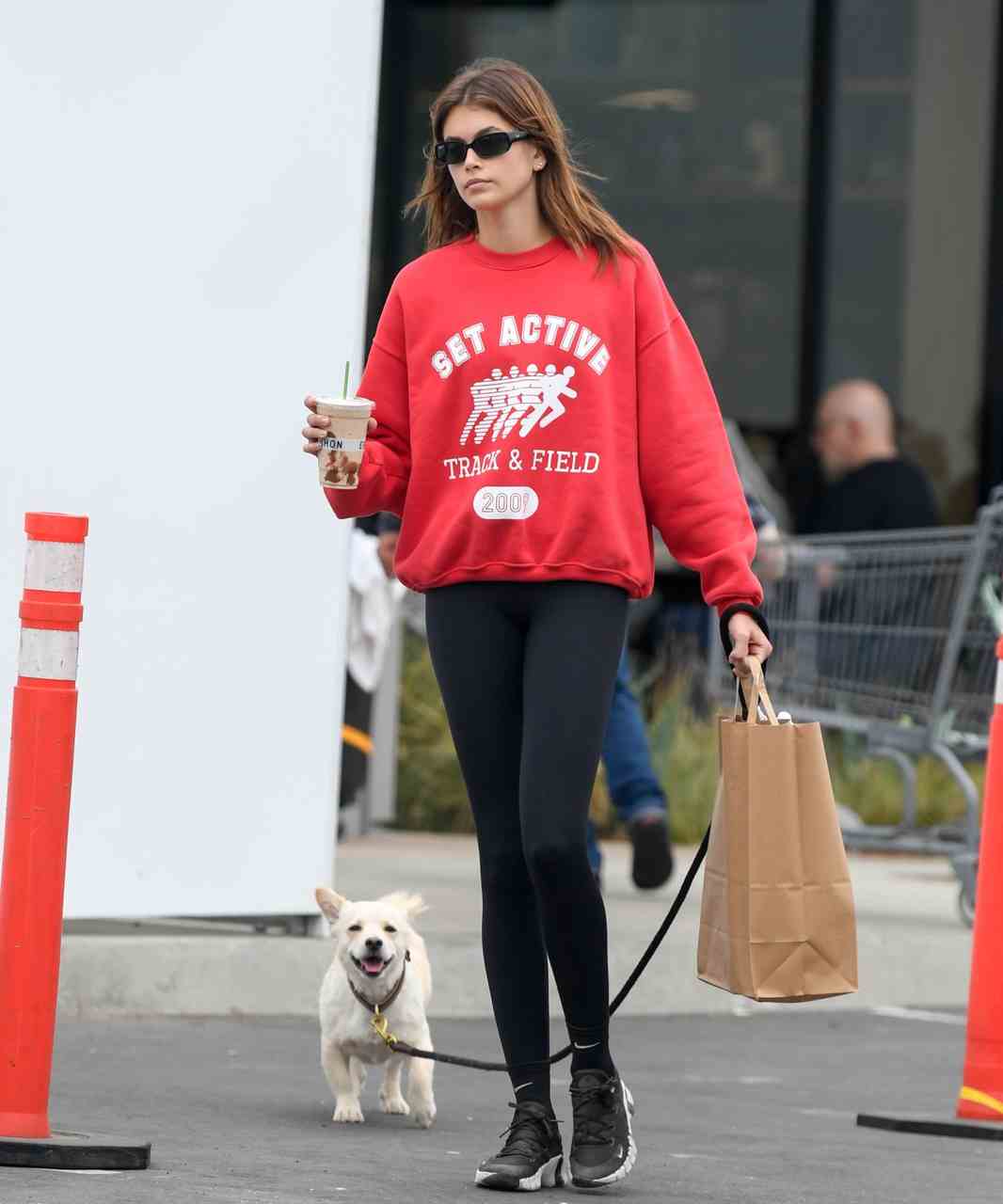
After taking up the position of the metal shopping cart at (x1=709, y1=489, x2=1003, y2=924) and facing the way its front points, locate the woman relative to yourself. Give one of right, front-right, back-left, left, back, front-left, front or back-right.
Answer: left

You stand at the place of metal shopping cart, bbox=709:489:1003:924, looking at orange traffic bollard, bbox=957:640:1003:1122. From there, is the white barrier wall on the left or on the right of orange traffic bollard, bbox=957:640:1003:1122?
right

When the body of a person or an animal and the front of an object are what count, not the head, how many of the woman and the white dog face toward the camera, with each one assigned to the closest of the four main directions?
2

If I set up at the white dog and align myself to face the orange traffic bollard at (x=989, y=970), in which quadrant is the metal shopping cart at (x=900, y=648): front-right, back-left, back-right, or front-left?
front-left

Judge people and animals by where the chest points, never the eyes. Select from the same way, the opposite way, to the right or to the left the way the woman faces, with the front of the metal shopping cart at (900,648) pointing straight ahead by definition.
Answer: to the left

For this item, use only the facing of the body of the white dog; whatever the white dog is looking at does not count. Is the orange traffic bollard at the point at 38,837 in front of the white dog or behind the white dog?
in front

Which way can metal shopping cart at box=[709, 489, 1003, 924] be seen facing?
to the viewer's left

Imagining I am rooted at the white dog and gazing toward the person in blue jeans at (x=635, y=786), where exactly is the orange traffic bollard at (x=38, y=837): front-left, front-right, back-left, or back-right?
back-left

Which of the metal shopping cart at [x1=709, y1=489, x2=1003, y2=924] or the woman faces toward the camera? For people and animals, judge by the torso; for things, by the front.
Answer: the woman

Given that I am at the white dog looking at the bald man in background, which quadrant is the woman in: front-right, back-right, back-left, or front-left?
back-right

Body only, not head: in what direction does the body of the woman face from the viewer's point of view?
toward the camera

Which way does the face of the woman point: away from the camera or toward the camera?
toward the camera
